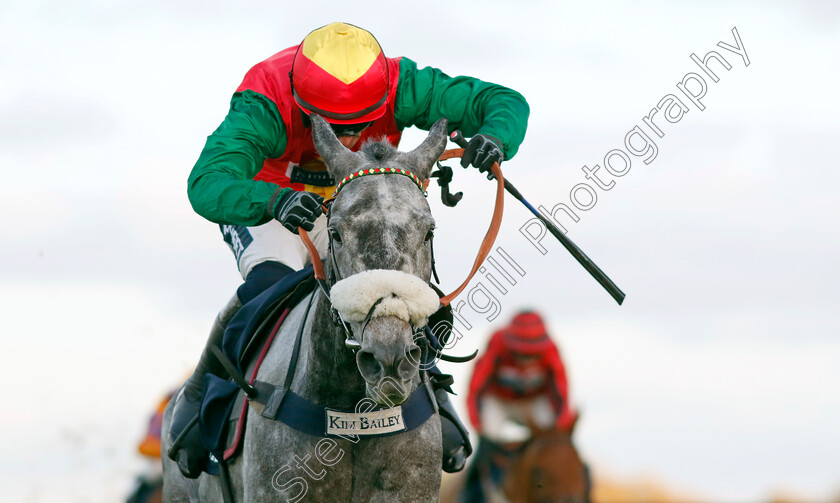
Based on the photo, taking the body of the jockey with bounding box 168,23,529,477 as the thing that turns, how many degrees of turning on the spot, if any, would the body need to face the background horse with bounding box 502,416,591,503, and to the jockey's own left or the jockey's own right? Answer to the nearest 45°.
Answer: approximately 135° to the jockey's own left

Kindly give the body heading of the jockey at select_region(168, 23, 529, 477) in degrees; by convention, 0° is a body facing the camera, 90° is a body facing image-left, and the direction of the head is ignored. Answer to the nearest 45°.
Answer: approximately 0°

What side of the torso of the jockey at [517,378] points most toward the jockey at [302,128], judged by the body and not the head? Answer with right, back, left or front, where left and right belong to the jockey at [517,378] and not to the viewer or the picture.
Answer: front

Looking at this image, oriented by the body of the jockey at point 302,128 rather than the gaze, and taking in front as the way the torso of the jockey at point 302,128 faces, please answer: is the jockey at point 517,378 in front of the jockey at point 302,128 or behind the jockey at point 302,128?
behind

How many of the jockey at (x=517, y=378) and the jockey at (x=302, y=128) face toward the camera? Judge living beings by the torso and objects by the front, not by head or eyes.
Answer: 2

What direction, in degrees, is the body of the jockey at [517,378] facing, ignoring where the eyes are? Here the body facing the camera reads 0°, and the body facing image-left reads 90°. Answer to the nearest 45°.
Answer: approximately 0°
